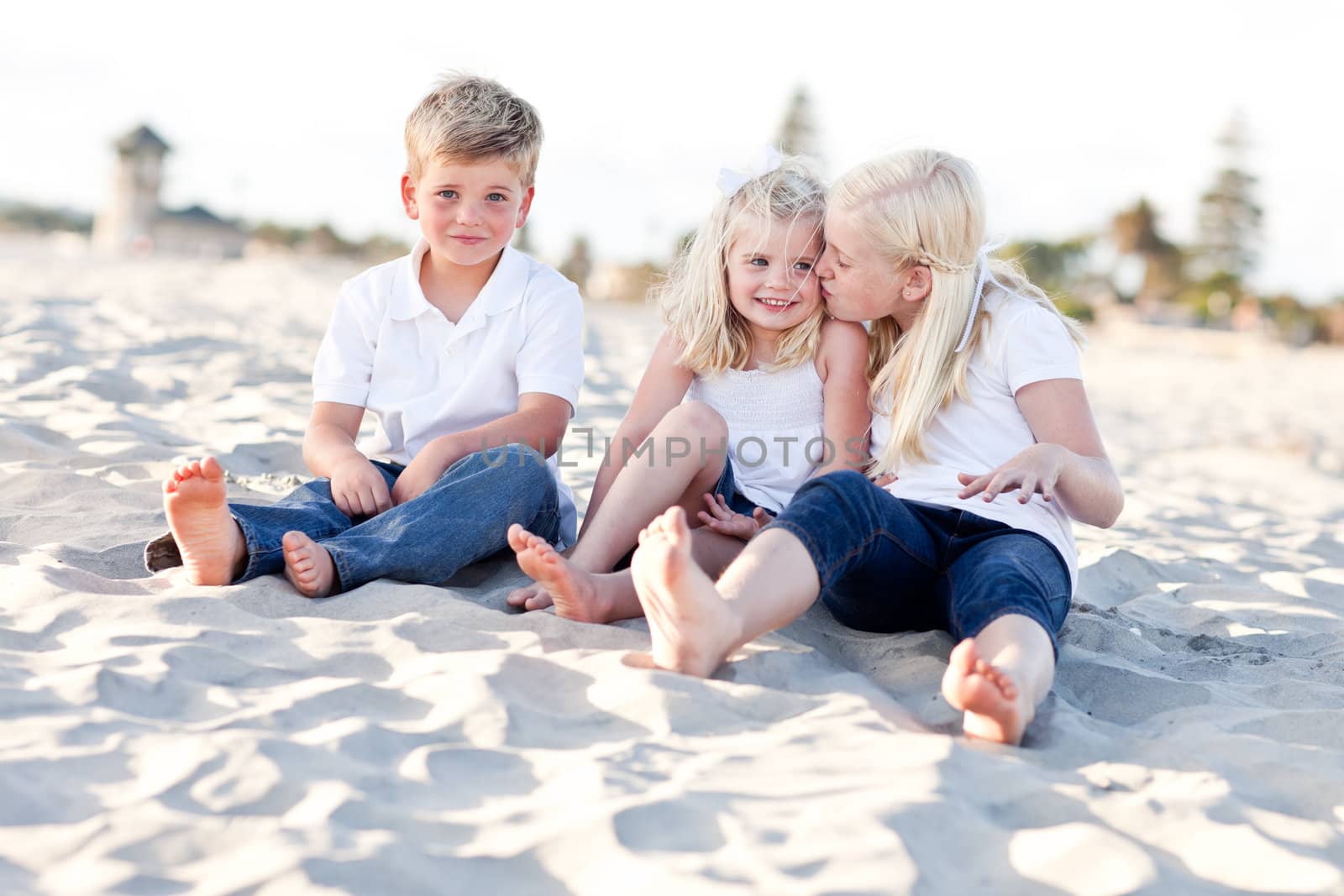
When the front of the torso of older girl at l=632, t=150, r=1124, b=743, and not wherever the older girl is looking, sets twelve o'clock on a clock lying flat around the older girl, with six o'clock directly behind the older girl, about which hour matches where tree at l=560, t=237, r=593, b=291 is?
The tree is roughly at 4 o'clock from the older girl.

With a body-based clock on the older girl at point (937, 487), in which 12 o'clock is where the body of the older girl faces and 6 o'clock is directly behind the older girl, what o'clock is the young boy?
The young boy is roughly at 2 o'clock from the older girl.

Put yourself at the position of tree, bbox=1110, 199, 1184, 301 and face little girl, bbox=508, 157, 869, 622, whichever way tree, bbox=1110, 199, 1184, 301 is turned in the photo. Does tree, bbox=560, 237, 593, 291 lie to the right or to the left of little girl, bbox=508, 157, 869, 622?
right

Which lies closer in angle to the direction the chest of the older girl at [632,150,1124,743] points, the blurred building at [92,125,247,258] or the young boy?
the young boy

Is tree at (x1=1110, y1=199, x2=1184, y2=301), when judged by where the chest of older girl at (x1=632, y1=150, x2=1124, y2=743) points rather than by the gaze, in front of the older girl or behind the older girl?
behind

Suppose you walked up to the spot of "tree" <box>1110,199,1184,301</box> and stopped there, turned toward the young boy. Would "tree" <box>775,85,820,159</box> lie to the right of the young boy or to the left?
right

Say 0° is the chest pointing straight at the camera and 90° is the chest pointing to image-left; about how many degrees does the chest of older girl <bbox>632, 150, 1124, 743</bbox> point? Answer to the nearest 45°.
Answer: approximately 45°

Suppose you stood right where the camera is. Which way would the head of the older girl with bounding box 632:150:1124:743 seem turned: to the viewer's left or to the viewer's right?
to the viewer's left

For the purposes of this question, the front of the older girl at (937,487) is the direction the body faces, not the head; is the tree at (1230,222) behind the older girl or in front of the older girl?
behind

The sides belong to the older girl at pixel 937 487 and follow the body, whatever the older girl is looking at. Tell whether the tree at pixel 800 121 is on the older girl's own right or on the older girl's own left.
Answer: on the older girl's own right

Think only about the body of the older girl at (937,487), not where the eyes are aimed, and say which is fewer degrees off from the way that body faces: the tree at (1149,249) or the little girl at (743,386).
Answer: the little girl

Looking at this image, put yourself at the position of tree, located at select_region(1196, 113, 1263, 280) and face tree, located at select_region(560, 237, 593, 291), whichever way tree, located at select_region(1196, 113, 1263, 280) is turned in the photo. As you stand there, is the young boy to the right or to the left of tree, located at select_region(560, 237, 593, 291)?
left
